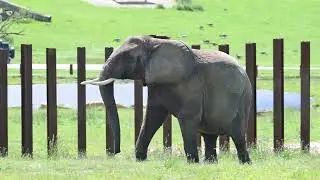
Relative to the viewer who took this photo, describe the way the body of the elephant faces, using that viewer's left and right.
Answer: facing to the left of the viewer
